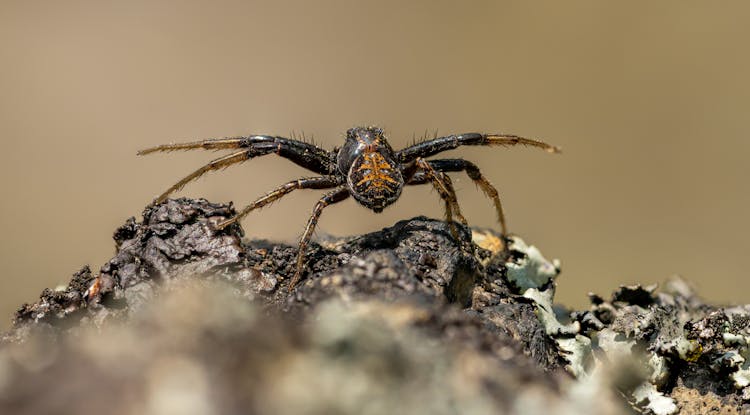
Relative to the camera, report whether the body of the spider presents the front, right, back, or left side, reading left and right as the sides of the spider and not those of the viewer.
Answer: back
